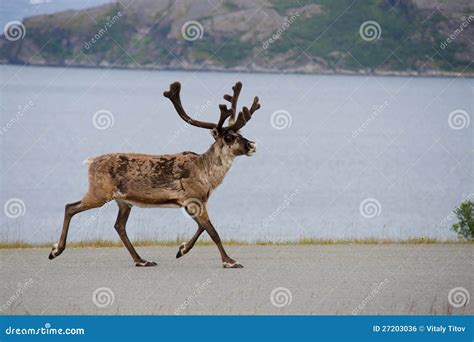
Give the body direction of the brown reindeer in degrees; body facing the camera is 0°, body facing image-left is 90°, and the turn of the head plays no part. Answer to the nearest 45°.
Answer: approximately 270°
